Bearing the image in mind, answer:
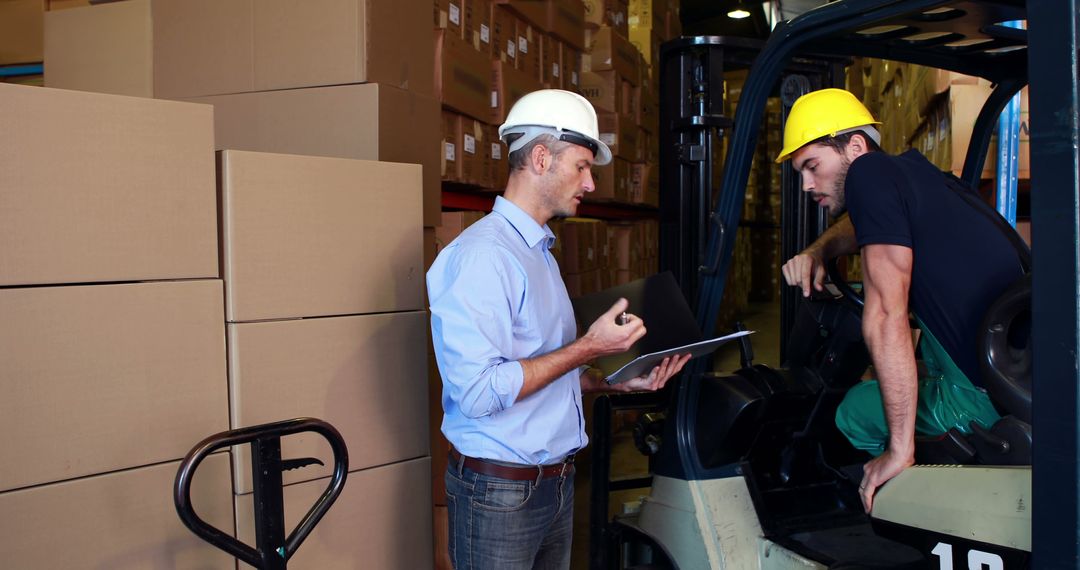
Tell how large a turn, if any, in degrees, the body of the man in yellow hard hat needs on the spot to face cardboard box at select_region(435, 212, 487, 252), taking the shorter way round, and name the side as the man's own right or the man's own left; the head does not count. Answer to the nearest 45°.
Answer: approximately 45° to the man's own right

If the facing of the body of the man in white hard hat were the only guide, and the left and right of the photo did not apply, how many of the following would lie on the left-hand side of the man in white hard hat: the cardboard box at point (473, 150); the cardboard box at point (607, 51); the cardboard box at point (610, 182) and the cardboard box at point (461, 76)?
4

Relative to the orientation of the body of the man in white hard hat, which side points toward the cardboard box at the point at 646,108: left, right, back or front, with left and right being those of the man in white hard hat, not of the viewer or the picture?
left

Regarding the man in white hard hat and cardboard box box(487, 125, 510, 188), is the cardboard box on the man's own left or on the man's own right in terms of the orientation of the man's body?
on the man's own left

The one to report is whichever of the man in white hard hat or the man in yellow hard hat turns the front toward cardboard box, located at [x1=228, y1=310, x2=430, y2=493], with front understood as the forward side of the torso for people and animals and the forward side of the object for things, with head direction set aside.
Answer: the man in yellow hard hat

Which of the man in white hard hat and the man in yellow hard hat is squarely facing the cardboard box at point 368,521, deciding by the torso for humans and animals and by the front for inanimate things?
the man in yellow hard hat

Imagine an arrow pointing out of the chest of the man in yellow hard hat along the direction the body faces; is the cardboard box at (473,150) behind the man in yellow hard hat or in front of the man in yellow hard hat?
in front

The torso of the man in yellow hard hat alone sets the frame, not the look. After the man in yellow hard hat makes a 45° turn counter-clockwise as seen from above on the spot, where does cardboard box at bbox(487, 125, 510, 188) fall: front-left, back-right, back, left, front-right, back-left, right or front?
right

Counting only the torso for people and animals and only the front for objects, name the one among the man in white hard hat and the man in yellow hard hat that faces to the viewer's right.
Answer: the man in white hard hat

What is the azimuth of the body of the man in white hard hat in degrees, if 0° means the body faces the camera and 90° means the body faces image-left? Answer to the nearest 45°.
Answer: approximately 270°

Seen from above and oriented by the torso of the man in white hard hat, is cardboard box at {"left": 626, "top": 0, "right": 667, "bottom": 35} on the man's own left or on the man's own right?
on the man's own left

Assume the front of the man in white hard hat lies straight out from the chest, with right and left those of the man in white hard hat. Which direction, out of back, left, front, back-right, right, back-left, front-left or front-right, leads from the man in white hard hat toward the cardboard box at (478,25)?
left

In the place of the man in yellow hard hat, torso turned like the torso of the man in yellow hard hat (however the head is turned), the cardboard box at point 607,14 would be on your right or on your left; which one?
on your right

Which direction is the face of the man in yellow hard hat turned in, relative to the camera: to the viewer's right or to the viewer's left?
to the viewer's left

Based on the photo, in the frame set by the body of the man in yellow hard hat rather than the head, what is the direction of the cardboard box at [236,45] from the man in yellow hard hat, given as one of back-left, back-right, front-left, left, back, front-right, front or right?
front

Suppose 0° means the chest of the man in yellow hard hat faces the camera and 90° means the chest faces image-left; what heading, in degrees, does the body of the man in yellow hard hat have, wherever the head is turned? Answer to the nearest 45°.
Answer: approximately 90°

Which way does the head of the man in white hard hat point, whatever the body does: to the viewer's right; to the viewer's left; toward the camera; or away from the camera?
to the viewer's right

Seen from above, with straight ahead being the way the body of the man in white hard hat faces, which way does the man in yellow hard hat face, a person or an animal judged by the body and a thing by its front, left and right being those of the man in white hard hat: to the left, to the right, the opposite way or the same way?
the opposite way
